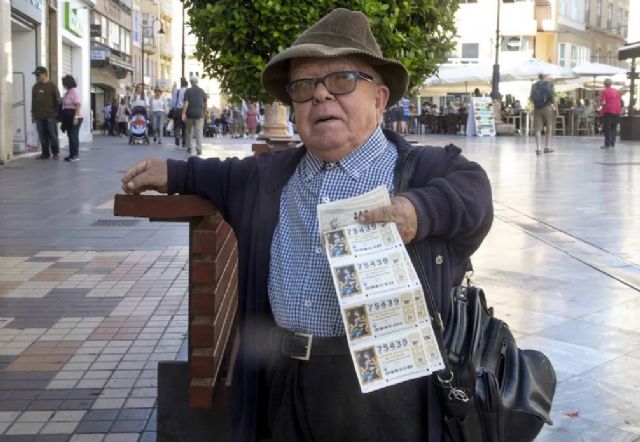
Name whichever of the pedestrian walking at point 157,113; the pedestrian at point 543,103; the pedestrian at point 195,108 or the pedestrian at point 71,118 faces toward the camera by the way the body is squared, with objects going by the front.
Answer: the pedestrian walking at point 157,113

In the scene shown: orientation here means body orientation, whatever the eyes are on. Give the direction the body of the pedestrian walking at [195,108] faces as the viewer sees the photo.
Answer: away from the camera

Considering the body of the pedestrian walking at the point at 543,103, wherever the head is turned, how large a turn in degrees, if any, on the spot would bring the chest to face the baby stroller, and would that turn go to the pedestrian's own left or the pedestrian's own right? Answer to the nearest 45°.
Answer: approximately 90° to the pedestrian's own left

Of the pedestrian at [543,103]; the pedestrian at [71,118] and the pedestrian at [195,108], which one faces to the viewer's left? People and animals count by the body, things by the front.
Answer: the pedestrian at [71,118]

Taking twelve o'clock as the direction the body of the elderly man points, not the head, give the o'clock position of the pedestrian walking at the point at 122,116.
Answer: The pedestrian walking is roughly at 4 o'clock from the elderly man.

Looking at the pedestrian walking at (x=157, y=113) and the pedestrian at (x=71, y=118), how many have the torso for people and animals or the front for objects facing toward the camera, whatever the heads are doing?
1

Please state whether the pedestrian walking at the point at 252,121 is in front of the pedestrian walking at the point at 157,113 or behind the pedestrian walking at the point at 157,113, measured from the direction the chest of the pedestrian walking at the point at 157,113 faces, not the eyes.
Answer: behind
